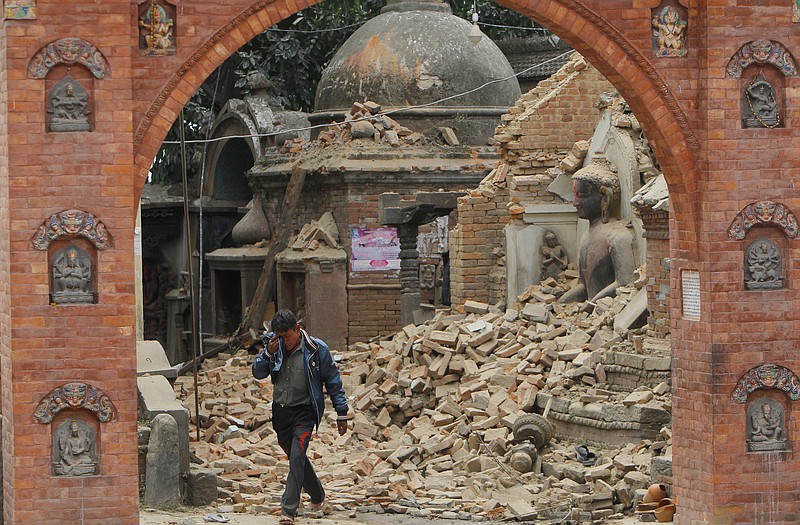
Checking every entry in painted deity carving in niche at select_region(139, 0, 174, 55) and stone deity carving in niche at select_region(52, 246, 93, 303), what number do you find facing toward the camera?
2

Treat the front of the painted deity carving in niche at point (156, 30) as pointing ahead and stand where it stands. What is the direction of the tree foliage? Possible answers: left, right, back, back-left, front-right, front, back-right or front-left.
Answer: back

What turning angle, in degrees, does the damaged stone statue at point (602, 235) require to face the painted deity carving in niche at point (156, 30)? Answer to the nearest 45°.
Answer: approximately 45° to its left

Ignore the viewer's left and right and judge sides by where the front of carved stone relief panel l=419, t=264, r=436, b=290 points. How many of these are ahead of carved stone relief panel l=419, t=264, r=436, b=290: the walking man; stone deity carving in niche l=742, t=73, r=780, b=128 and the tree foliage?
2

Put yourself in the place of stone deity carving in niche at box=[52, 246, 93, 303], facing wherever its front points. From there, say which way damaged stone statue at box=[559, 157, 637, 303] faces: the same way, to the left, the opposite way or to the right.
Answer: to the right

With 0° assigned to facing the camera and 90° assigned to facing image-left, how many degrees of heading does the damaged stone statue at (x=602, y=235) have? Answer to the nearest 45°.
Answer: approximately 45°

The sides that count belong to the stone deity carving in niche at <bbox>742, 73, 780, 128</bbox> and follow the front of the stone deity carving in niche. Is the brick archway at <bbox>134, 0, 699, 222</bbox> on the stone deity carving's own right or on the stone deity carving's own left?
on the stone deity carving's own right

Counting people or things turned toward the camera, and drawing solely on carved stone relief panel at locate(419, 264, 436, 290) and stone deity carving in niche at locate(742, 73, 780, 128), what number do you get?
2

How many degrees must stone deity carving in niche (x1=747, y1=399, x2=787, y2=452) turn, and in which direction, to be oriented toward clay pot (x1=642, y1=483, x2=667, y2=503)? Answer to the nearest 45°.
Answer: approximately 135° to its right

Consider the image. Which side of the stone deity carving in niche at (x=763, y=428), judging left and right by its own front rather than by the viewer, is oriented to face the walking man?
right

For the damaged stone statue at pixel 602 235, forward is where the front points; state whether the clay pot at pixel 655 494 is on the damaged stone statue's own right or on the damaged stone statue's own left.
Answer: on the damaged stone statue's own left
